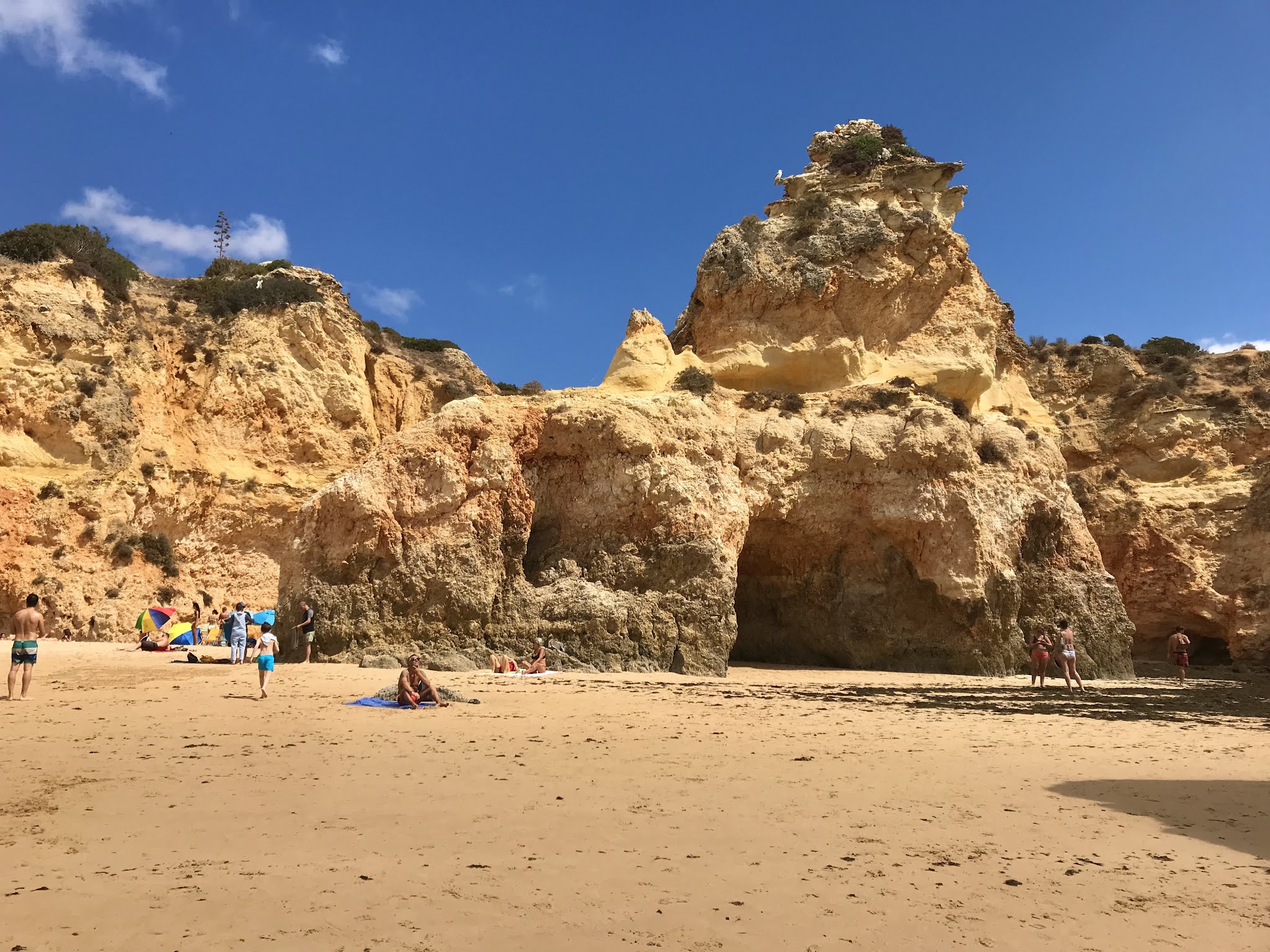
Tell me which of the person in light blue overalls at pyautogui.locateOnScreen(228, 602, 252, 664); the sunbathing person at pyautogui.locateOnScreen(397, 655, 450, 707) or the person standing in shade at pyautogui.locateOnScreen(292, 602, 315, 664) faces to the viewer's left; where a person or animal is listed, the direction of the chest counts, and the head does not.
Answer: the person standing in shade at pyautogui.locateOnScreen(292, 602, 315, 664)

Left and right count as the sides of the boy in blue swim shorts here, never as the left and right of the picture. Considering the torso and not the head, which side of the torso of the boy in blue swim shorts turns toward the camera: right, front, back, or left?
back

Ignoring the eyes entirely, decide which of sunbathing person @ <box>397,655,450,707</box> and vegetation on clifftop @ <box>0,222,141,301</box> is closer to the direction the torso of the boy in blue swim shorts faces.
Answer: the vegetation on clifftop

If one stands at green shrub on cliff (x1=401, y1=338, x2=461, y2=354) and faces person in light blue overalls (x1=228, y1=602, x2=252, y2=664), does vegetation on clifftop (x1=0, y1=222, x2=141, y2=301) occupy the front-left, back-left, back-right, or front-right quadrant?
front-right

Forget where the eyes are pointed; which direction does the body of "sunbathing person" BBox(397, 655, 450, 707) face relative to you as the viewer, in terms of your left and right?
facing the viewer and to the right of the viewer

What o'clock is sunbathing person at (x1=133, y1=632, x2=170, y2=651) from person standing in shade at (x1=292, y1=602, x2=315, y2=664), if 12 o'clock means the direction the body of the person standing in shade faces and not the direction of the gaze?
The sunbathing person is roughly at 2 o'clock from the person standing in shade.

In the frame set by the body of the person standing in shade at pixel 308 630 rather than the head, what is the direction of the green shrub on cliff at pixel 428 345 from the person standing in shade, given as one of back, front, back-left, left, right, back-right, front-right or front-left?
right

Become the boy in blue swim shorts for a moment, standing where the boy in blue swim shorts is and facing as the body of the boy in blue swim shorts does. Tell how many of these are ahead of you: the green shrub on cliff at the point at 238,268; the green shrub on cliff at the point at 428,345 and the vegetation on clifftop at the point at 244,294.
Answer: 3

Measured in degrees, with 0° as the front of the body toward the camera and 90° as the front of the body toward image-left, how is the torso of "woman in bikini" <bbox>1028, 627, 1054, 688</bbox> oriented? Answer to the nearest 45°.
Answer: approximately 0°

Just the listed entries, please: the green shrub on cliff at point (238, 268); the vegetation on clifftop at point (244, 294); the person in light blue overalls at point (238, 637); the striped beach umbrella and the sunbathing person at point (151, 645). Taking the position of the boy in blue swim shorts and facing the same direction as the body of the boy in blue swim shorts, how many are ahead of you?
5

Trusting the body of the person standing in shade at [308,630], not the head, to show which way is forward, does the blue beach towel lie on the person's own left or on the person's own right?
on the person's own left
